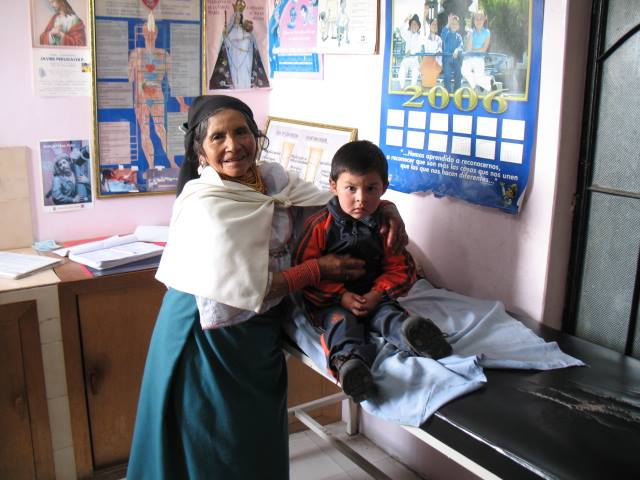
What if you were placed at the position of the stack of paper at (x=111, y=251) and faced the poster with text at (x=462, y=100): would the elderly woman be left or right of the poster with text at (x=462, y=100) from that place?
right

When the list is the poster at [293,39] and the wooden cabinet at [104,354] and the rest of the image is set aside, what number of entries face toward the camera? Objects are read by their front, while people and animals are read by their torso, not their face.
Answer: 2

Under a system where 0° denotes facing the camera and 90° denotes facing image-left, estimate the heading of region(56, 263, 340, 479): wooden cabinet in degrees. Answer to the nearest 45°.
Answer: approximately 0°

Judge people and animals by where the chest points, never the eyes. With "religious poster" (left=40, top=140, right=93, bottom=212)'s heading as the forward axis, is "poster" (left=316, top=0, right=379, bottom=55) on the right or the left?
on its left

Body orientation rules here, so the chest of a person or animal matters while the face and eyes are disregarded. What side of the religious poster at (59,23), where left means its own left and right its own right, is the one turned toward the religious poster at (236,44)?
left

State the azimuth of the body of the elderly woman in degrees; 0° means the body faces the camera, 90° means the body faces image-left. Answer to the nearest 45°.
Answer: approximately 315°
